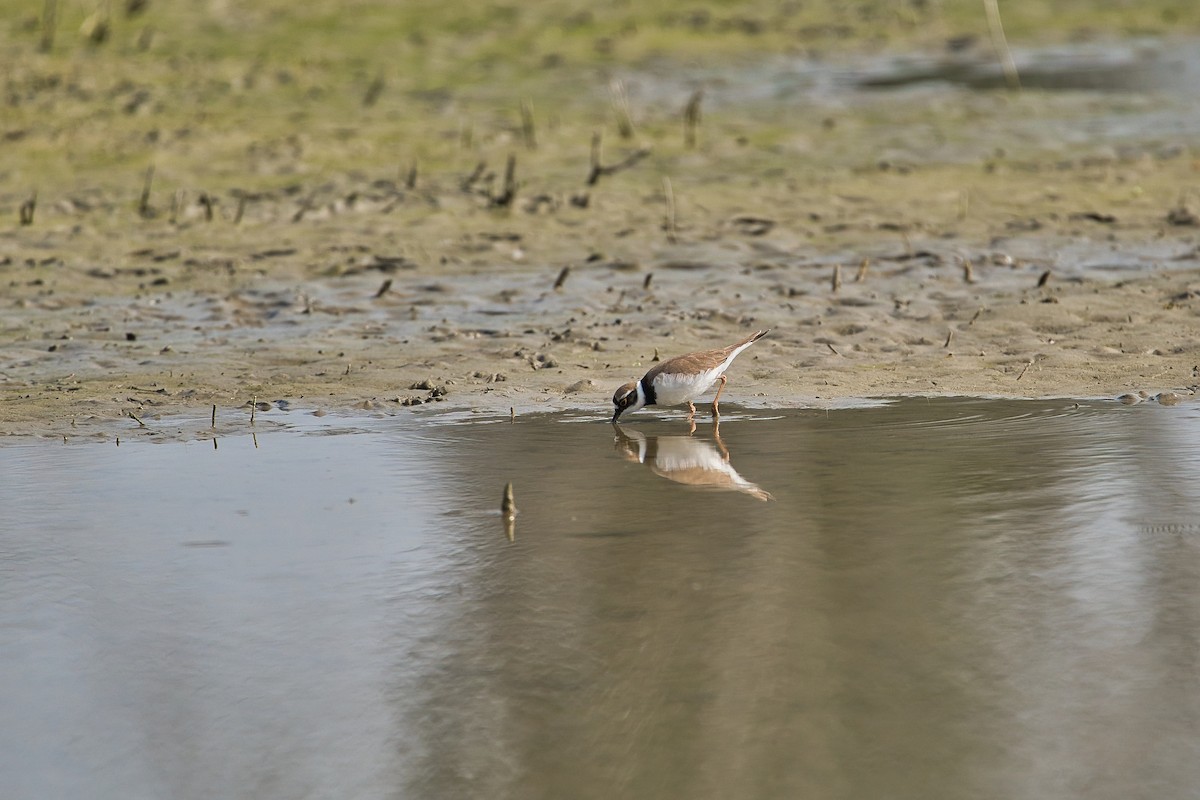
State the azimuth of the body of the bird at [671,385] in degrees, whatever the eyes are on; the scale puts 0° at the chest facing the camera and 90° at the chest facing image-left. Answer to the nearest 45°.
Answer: approximately 90°
